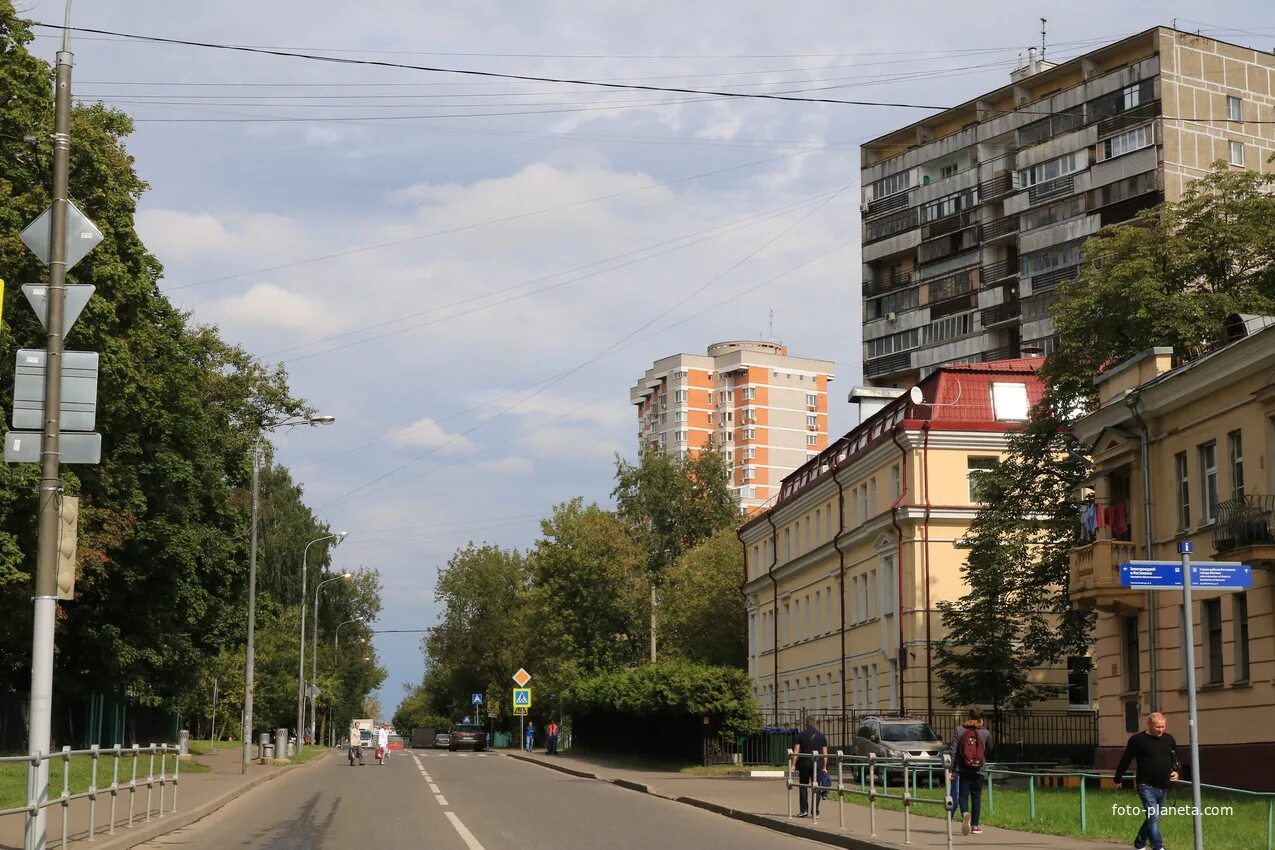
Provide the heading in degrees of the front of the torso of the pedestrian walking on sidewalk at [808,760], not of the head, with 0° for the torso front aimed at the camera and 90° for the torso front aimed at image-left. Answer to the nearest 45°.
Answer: approximately 180°

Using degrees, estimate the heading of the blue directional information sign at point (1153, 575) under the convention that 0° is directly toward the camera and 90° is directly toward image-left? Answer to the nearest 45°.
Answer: approximately 0°

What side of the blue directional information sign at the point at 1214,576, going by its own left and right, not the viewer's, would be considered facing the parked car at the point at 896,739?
back

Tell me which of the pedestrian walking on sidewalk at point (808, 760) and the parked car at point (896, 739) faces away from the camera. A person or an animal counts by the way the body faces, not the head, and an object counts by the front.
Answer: the pedestrian walking on sidewalk

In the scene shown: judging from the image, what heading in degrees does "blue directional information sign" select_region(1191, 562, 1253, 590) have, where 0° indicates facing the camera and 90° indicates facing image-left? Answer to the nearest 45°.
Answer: approximately 0°
